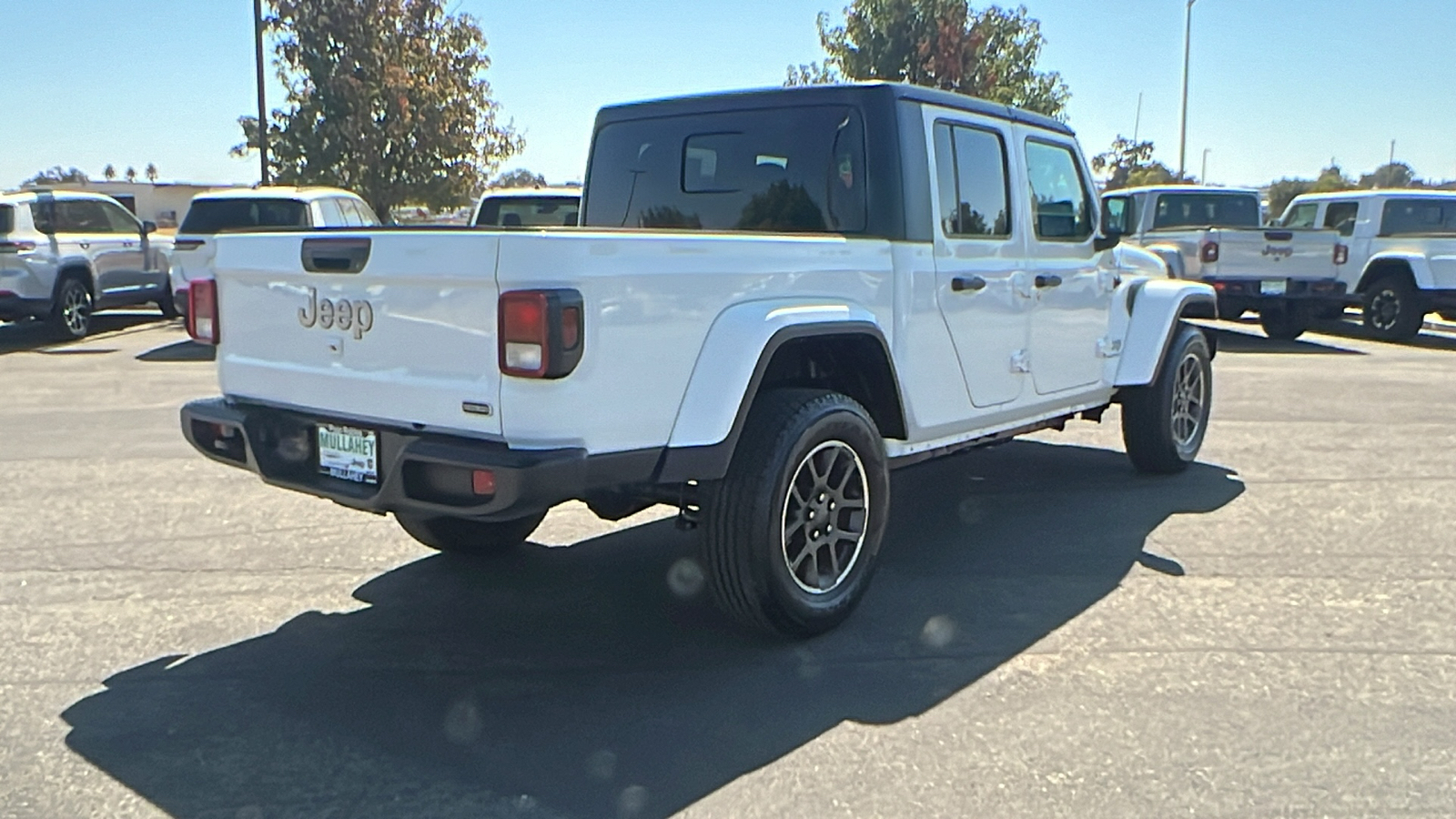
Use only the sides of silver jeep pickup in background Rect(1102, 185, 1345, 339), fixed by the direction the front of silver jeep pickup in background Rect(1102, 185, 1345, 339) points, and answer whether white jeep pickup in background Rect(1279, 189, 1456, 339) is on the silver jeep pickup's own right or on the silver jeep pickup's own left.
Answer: on the silver jeep pickup's own right

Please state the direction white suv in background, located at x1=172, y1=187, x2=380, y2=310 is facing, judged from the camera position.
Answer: facing away from the viewer and to the right of the viewer

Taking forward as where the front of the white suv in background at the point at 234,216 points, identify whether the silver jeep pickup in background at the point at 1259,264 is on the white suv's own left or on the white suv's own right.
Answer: on the white suv's own right

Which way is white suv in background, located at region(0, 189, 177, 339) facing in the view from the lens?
facing away from the viewer and to the right of the viewer

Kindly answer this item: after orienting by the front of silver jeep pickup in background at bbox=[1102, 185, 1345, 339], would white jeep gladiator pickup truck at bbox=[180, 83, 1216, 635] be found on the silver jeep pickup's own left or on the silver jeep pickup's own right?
on the silver jeep pickup's own left

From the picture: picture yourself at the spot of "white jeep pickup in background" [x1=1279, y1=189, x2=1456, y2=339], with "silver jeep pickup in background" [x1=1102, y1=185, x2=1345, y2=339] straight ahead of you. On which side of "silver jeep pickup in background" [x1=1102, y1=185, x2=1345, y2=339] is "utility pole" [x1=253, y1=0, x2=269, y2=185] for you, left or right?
right

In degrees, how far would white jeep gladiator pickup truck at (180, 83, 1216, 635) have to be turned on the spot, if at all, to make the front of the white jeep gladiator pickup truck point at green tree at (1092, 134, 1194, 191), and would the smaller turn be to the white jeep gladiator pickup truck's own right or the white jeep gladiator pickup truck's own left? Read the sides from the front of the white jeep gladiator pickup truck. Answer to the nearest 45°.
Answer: approximately 45° to the white jeep gladiator pickup truck's own left
